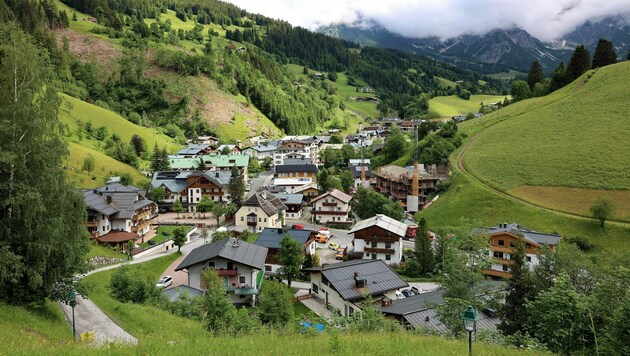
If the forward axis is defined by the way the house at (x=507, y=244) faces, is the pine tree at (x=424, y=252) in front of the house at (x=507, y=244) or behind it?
in front

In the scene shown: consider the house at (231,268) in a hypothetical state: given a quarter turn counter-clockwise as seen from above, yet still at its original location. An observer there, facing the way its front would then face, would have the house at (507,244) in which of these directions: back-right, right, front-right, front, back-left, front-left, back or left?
front

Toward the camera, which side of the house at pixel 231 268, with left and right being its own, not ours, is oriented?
front

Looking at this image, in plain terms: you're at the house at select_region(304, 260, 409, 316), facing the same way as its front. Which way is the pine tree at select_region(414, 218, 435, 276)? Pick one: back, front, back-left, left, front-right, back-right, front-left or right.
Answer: back

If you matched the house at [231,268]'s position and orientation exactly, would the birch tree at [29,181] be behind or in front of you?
in front

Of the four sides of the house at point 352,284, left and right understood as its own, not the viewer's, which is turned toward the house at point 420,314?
left

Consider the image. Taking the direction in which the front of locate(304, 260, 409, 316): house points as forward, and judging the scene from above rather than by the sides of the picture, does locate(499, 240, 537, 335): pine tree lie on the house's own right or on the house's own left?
on the house's own left

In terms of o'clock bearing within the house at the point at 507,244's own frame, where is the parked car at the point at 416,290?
The parked car is roughly at 12 o'clock from the house.

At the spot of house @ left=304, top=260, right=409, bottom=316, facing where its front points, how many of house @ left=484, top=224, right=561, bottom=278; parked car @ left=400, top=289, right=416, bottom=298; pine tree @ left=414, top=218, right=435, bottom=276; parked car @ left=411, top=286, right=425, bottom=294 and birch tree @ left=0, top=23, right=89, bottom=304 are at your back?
4

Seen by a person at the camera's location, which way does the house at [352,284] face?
facing the viewer and to the left of the viewer

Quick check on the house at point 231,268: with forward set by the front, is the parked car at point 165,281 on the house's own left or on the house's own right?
on the house's own right

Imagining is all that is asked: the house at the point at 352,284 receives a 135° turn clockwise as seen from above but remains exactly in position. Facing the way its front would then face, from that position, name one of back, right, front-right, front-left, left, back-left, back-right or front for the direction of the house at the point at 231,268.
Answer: left

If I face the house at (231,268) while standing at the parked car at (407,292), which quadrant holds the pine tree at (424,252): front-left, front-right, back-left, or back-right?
back-right

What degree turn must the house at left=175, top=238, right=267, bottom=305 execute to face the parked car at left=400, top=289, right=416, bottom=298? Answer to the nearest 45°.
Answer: approximately 90° to its left

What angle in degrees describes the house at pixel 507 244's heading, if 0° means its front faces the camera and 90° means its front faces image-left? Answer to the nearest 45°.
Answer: approximately 45°

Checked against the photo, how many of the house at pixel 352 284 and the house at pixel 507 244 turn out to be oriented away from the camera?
0
